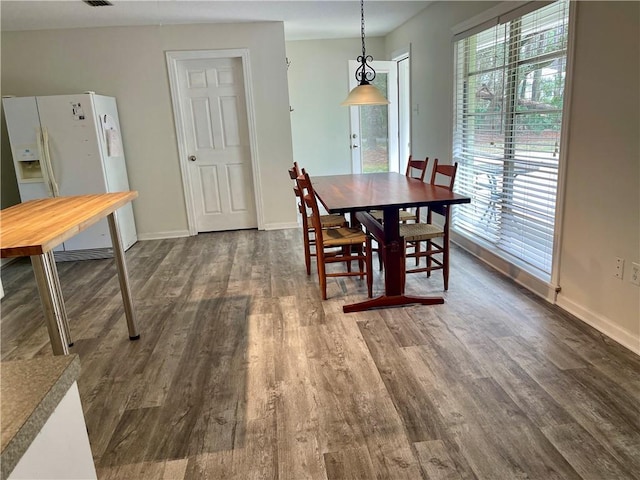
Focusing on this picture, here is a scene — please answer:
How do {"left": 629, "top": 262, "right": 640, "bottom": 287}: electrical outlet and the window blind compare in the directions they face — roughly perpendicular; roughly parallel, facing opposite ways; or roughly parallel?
roughly parallel

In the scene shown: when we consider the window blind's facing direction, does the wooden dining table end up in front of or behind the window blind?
in front

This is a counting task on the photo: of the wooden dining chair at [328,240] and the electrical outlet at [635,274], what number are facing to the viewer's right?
1

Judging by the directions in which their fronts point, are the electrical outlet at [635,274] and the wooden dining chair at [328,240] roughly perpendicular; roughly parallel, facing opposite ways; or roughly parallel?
roughly parallel, facing opposite ways

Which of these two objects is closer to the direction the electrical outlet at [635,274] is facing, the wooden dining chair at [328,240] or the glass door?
the wooden dining chair

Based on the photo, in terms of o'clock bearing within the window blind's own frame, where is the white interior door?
The white interior door is roughly at 2 o'clock from the window blind.

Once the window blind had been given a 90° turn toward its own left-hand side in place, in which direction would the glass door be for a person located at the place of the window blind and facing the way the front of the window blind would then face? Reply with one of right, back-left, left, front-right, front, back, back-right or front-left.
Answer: back

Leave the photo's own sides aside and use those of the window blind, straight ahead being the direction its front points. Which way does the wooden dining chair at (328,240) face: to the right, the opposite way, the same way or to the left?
the opposite way

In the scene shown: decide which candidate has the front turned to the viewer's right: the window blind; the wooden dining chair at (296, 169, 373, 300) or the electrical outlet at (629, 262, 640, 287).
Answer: the wooden dining chair

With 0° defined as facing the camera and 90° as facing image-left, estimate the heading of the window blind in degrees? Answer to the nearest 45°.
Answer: approximately 45°

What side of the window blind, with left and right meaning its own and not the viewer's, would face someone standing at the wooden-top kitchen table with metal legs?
front

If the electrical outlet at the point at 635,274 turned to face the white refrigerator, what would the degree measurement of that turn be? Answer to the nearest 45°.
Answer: approximately 45° to its right

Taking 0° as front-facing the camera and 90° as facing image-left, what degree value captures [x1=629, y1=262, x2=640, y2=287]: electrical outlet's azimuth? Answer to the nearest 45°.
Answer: approximately 45°

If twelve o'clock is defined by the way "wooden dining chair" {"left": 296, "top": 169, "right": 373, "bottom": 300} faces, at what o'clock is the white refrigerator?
The white refrigerator is roughly at 7 o'clock from the wooden dining chair.

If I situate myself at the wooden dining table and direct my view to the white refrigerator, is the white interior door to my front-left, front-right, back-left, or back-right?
front-right

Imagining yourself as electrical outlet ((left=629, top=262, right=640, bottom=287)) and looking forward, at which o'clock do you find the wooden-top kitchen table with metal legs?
The wooden-top kitchen table with metal legs is roughly at 12 o'clock from the electrical outlet.

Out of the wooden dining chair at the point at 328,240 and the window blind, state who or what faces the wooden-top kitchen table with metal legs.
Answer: the window blind

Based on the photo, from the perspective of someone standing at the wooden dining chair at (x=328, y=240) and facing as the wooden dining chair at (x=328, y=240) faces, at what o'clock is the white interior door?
The white interior door is roughly at 8 o'clock from the wooden dining chair.

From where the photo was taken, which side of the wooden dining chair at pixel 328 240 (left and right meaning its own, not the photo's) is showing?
right
